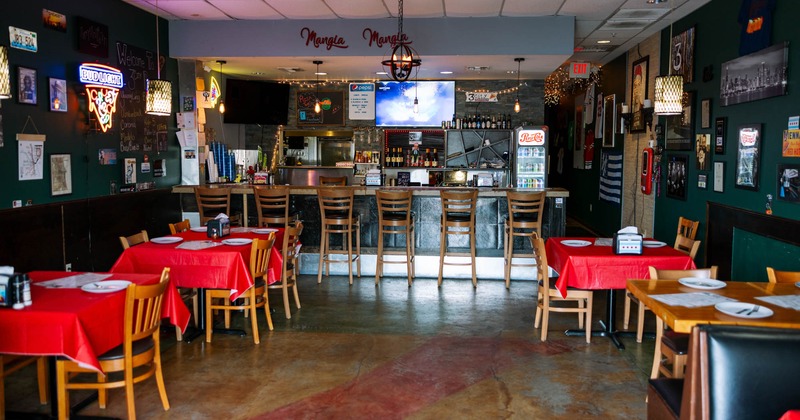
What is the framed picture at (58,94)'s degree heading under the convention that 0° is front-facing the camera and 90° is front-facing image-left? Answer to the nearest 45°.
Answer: approximately 315°

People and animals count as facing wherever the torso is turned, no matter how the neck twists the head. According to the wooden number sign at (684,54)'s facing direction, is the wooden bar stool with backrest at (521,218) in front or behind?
in front

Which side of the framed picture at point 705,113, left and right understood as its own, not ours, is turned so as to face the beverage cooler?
right

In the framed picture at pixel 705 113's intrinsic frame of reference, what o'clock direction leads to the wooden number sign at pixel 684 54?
The wooden number sign is roughly at 4 o'clock from the framed picture.

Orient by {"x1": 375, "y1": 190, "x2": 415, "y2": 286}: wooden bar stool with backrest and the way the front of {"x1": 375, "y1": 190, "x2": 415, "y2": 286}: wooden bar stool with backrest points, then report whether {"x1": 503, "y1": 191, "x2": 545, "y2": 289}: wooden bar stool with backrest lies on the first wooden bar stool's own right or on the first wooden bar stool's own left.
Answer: on the first wooden bar stool's own right

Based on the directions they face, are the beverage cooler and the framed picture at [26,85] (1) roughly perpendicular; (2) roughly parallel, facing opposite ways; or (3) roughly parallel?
roughly perpendicular

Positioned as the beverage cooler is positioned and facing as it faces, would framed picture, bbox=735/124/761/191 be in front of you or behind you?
in front

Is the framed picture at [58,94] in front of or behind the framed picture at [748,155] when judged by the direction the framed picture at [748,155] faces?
in front

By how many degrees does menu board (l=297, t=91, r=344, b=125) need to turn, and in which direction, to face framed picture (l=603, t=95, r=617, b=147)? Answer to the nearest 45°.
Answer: approximately 90° to its left

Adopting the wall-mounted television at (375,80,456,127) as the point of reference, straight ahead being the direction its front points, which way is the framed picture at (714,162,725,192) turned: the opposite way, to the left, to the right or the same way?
to the right

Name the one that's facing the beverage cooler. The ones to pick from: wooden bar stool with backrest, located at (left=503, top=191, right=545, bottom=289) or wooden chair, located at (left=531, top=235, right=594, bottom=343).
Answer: the wooden bar stool with backrest

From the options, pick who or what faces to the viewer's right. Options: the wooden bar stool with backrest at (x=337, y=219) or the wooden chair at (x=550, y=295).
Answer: the wooden chair

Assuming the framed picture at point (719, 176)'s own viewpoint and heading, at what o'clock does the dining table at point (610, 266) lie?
The dining table is roughly at 11 o'clock from the framed picture.

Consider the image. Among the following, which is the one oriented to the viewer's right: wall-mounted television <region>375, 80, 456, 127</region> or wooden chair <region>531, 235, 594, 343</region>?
the wooden chair
